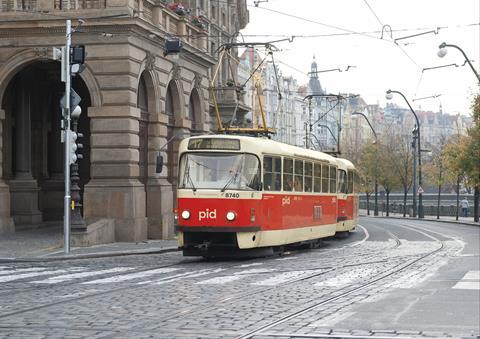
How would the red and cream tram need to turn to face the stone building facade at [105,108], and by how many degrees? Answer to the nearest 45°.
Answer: approximately 90° to its right

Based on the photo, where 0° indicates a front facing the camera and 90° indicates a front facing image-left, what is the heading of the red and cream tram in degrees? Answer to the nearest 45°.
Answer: approximately 45°
